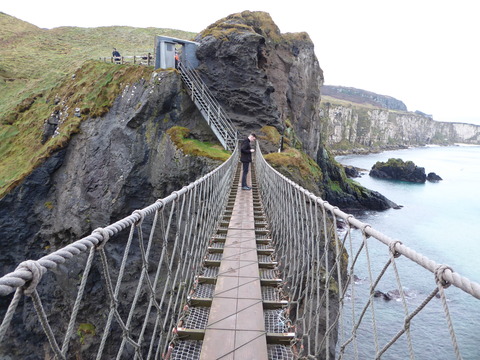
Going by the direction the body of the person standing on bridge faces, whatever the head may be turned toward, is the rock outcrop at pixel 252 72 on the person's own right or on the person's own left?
on the person's own left
